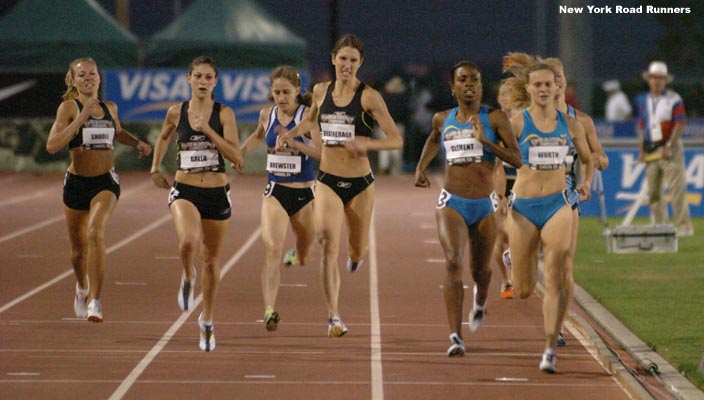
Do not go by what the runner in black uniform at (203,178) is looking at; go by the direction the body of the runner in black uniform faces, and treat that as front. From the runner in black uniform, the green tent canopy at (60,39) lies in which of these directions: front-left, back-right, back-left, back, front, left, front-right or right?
back

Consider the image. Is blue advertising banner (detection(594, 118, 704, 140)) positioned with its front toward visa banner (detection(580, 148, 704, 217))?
yes

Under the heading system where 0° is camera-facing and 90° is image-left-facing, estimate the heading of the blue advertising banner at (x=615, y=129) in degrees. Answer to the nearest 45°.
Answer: approximately 0°

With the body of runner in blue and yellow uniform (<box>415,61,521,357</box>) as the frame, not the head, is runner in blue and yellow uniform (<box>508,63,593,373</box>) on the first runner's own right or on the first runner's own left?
on the first runner's own left

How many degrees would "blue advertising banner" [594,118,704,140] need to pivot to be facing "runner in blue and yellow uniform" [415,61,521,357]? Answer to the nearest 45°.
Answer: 0° — it already faces them

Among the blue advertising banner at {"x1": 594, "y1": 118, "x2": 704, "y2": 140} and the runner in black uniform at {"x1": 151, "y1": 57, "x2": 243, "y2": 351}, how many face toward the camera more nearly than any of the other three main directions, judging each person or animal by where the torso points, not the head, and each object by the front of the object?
2

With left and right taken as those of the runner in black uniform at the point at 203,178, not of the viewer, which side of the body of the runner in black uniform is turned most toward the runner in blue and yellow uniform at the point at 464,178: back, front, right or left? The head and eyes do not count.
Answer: left
